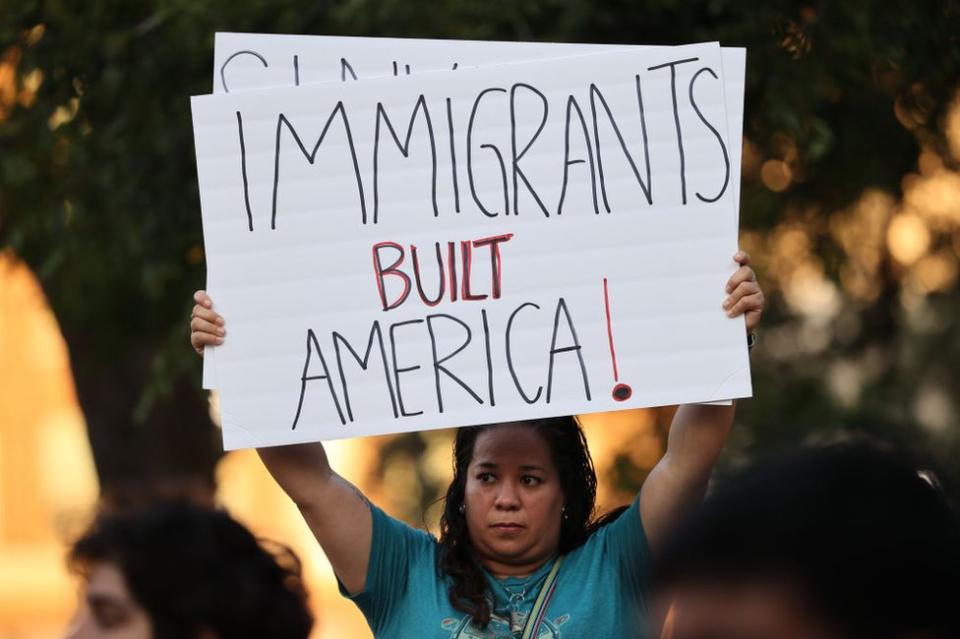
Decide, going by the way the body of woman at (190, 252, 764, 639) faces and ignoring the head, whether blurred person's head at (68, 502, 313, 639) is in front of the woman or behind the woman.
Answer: in front

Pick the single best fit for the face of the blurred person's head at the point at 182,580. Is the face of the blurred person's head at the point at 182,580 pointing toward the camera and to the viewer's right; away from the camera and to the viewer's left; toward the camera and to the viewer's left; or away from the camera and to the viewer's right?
toward the camera and to the viewer's left

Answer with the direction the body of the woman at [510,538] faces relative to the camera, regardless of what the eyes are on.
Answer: toward the camera

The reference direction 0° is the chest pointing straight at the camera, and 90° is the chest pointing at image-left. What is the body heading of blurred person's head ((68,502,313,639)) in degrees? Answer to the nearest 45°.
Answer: approximately 90°

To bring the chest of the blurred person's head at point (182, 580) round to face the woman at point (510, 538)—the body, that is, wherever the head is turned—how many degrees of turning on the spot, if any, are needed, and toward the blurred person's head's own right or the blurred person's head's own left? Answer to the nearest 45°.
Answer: approximately 135° to the blurred person's head's own right
